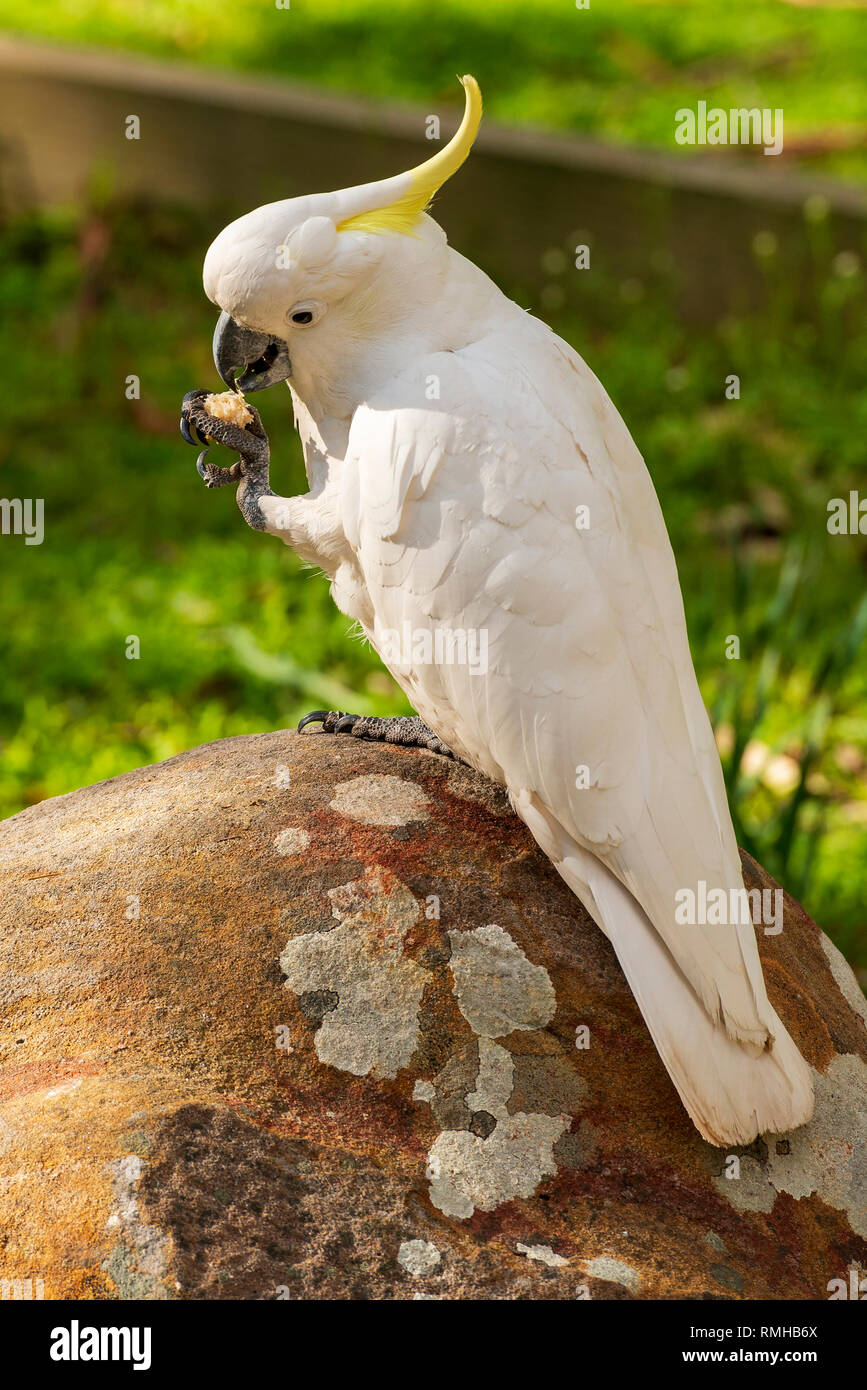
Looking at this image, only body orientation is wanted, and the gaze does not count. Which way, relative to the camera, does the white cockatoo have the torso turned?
to the viewer's left
